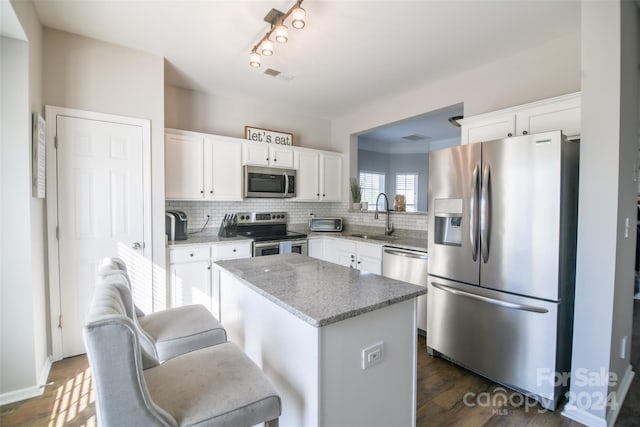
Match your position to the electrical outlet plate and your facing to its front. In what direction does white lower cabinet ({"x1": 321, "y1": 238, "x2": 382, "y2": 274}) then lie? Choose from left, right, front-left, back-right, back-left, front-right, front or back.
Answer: back-left

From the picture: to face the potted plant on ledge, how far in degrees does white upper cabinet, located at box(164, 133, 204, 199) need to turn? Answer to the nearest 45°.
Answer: approximately 90° to its left

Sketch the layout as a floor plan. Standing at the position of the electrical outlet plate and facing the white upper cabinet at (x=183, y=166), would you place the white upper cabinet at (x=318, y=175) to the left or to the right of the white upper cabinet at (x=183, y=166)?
right

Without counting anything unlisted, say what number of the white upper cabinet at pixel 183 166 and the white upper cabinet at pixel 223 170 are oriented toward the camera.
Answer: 2

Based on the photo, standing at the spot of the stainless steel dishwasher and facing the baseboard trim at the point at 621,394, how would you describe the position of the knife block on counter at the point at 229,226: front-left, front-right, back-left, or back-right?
back-right

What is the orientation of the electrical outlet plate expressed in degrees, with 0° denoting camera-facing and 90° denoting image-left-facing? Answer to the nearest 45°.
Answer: approximately 315°
